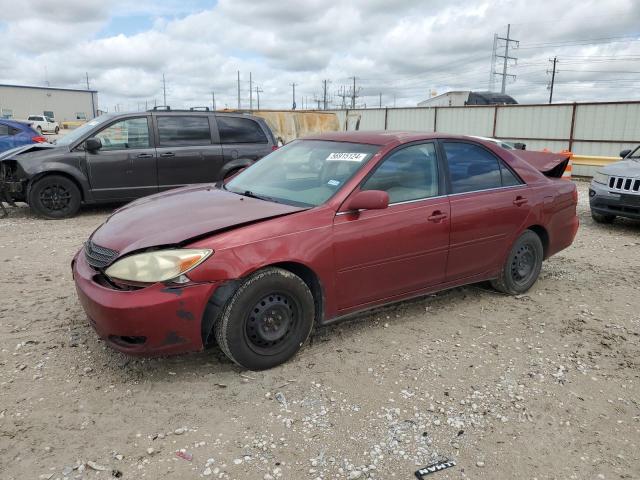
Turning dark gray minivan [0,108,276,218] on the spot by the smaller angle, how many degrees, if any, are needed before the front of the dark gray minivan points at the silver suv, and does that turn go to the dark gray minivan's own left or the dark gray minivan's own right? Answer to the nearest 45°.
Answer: approximately 135° to the dark gray minivan's own left

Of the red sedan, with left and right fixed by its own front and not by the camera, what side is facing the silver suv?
back

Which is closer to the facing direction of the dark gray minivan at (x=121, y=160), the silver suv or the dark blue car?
the dark blue car

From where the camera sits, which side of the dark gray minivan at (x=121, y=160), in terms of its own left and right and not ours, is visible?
left

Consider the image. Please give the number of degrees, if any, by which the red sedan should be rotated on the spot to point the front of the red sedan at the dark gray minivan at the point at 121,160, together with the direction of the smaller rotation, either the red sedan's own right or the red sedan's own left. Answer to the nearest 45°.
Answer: approximately 90° to the red sedan's own right

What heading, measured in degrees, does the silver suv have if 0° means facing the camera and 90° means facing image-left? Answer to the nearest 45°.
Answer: approximately 45°

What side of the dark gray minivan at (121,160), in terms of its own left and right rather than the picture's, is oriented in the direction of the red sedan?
left

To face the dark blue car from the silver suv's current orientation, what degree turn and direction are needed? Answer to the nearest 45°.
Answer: approximately 45° to its right
